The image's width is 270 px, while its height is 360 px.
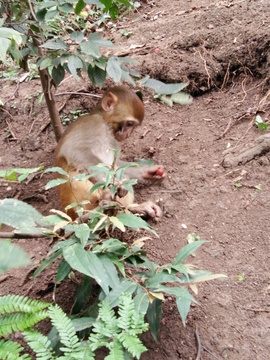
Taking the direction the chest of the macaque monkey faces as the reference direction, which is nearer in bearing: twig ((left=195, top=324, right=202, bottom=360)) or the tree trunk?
the twig

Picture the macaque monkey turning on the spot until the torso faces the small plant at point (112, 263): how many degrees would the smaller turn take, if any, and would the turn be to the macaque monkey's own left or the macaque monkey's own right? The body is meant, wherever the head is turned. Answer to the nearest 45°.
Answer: approximately 90° to the macaque monkey's own right

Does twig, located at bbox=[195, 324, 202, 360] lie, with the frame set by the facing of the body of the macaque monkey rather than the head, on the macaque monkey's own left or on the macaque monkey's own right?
on the macaque monkey's own right

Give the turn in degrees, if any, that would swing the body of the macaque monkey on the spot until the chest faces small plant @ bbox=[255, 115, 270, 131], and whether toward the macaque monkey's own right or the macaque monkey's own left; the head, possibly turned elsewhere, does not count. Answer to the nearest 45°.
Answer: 0° — it already faces it

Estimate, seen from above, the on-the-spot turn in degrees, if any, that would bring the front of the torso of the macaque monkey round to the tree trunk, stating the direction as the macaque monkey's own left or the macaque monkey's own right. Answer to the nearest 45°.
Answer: approximately 135° to the macaque monkey's own left

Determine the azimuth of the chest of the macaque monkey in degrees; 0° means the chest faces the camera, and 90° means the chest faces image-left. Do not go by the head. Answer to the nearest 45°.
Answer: approximately 270°
